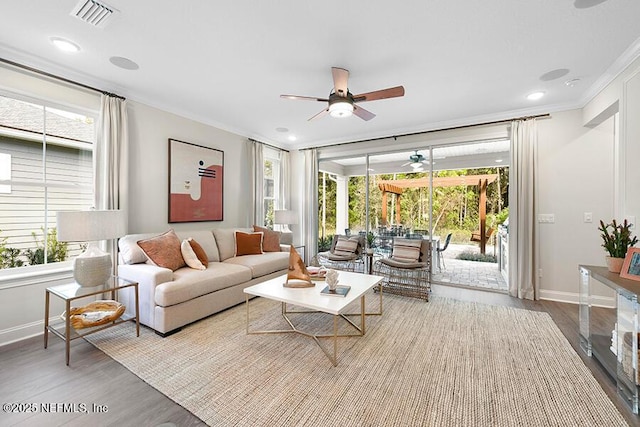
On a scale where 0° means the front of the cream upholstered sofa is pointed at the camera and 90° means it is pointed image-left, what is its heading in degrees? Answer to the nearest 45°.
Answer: approximately 315°

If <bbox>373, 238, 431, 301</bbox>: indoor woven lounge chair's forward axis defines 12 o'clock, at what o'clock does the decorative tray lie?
The decorative tray is roughly at 12 o'clock from the indoor woven lounge chair.

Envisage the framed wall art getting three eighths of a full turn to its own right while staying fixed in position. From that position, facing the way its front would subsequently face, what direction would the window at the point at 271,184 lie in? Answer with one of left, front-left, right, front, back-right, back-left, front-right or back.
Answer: back-right

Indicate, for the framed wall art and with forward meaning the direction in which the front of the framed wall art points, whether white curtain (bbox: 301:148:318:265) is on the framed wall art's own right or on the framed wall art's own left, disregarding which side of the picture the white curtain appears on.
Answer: on the framed wall art's own left

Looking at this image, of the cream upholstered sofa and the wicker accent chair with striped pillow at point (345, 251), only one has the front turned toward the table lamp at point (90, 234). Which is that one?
the wicker accent chair with striped pillow

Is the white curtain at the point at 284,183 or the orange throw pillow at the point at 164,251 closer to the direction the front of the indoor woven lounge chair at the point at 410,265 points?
the orange throw pillow

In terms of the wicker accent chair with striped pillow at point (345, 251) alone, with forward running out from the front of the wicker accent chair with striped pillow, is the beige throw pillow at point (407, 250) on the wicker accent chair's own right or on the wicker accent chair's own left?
on the wicker accent chair's own left

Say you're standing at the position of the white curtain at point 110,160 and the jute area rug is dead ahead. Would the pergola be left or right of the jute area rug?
left

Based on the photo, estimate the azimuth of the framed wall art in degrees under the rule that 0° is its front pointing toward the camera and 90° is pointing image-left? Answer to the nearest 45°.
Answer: approximately 315°
